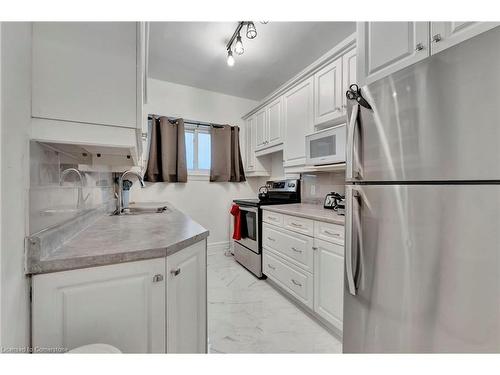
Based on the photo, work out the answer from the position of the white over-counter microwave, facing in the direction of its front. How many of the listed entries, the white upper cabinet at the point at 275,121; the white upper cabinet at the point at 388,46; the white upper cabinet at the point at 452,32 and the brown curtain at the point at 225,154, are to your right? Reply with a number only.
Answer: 2

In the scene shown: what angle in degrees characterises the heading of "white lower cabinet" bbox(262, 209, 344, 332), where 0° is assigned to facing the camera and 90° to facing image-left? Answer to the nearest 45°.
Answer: approximately 45°

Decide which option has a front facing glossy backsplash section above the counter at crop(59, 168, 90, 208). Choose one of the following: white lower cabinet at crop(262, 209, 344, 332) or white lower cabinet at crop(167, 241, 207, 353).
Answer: white lower cabinet at crop(262, 209, 344, 332)

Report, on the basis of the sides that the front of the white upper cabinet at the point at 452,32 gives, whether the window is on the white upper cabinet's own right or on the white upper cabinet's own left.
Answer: on the white upper cabinet's own right

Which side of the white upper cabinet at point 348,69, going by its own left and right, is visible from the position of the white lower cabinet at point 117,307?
front

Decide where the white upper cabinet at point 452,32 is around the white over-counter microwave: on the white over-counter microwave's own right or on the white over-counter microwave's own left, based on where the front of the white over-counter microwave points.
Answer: on the white over-counter microwave's own left

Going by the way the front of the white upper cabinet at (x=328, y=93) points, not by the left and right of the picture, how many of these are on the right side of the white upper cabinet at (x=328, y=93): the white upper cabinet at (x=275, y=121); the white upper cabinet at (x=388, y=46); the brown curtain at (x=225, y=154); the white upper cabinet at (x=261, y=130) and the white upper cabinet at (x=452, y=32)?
3

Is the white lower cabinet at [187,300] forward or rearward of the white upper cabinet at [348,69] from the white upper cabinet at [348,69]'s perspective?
forward

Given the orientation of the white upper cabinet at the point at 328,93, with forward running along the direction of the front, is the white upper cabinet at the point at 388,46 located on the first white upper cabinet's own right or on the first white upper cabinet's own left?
on the first white upper cabinet's own left

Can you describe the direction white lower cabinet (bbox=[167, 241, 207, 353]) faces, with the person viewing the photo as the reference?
facing the viewer and to the right of the viewer
